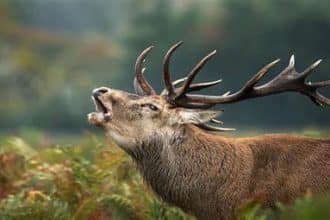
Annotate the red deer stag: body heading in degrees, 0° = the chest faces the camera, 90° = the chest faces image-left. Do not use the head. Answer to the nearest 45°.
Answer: approximately 90°
